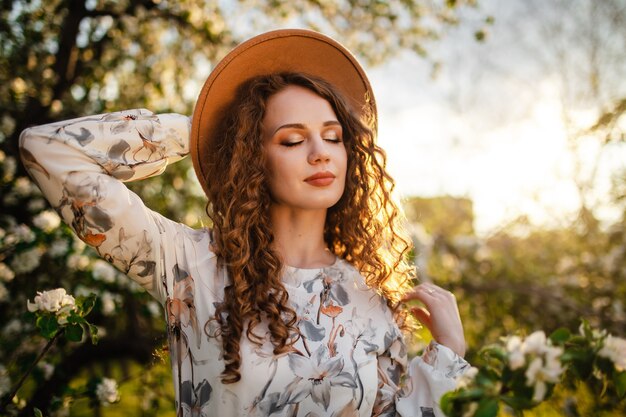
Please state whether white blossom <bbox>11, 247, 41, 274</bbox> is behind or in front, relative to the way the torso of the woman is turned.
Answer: behind

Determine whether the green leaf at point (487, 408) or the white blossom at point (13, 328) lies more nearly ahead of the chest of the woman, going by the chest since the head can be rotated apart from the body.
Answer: the green leaf

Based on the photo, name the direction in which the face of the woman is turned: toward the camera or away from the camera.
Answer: toward the camera

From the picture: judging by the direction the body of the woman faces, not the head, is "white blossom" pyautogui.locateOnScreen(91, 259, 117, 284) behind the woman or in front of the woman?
behind

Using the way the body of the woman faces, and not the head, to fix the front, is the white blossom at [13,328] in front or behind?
behind

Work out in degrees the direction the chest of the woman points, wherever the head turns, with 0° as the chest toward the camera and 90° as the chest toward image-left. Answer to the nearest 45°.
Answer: approximately 315°

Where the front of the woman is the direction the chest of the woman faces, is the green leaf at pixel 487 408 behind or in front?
in front

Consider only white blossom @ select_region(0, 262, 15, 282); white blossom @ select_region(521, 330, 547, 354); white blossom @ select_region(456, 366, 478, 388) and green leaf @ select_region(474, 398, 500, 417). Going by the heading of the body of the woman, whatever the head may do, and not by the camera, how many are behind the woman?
1

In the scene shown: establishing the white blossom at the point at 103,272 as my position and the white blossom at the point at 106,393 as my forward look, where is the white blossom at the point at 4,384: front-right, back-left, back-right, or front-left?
front-right
